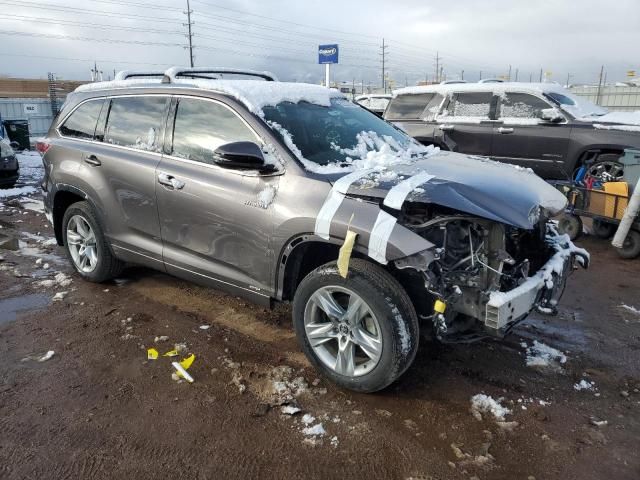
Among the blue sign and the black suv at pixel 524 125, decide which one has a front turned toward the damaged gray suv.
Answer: the blue sign

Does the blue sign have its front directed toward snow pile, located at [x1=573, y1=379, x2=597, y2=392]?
yes

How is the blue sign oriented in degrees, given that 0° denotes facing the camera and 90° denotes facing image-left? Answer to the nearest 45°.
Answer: approximately 0°

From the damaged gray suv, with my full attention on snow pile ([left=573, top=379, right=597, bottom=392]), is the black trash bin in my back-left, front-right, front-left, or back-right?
back-left

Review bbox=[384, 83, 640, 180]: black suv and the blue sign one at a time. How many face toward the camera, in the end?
1

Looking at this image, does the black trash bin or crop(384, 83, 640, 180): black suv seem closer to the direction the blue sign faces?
the black suv

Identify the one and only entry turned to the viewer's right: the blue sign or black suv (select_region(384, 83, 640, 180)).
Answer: the black suv

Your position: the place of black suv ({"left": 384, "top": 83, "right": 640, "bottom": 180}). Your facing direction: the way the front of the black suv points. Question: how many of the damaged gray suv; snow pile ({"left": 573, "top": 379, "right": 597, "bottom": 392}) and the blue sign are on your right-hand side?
2

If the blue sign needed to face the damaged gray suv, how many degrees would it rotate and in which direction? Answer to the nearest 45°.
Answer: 0° — it already faces it

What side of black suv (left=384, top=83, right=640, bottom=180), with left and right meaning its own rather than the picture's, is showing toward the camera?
right

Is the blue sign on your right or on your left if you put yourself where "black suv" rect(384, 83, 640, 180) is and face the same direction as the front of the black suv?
on your left

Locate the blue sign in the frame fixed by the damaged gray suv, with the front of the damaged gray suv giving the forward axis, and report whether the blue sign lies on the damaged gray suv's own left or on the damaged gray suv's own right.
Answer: on the damaged gray suv's own left

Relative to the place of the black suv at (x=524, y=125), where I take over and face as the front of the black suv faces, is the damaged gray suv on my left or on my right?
on my right
